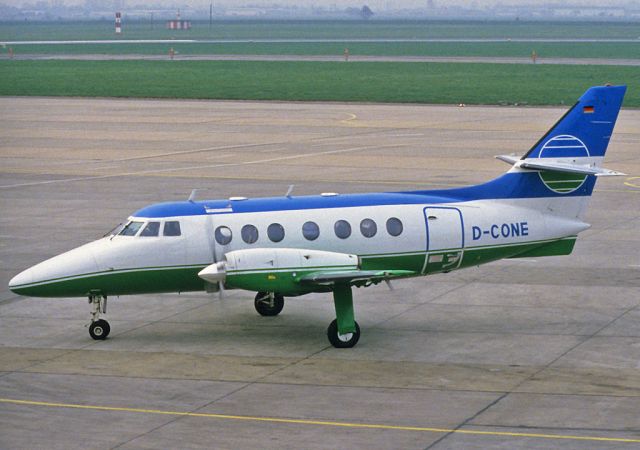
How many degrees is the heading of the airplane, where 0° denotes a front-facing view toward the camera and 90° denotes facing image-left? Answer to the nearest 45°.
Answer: approximately 90°
